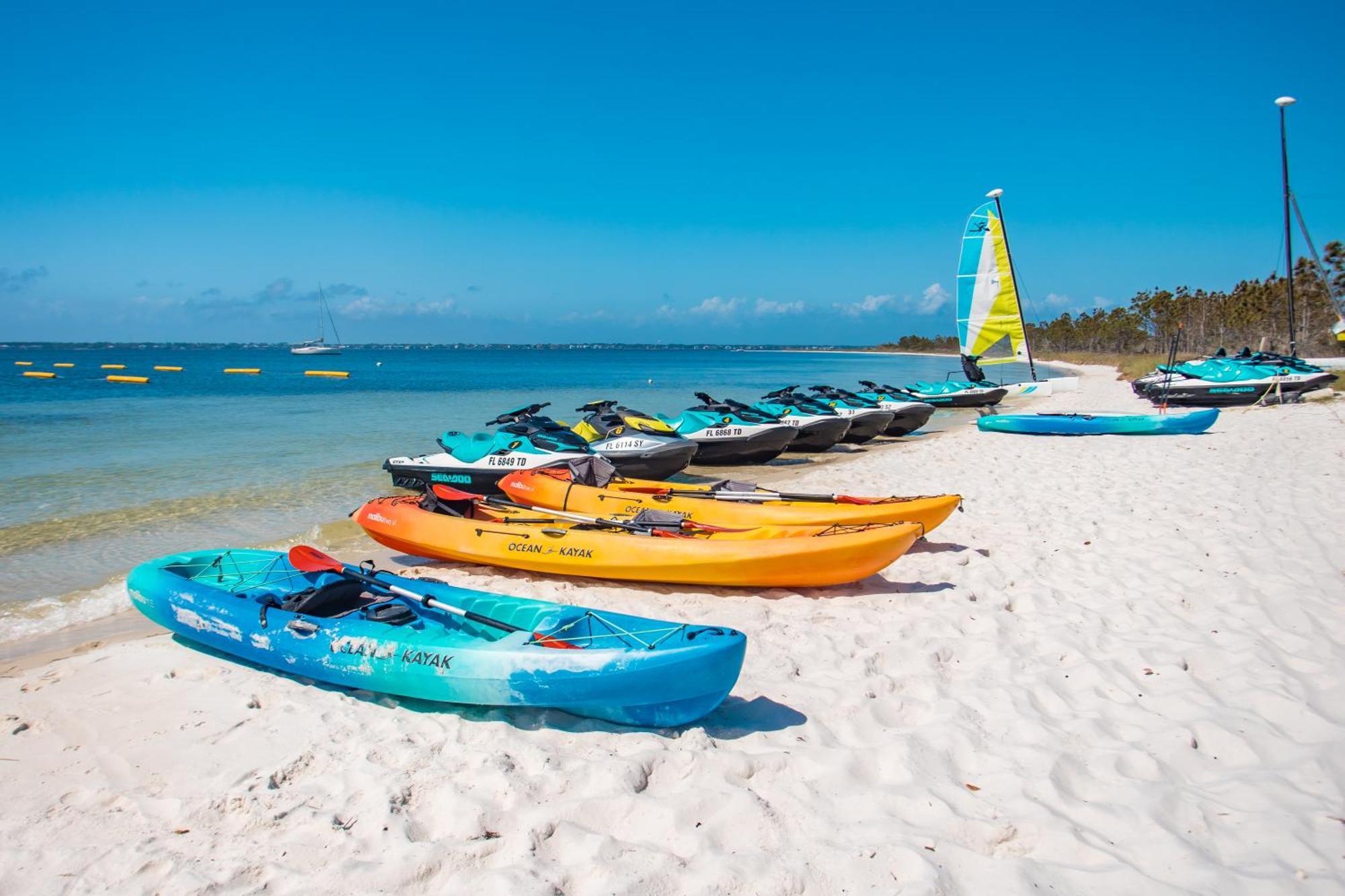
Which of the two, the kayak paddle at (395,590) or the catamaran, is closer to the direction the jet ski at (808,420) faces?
the kayak paddle

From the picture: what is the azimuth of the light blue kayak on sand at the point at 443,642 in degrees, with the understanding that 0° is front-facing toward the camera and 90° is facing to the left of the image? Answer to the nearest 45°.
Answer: approximately 315°

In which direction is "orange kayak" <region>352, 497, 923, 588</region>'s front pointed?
to the viewer's right

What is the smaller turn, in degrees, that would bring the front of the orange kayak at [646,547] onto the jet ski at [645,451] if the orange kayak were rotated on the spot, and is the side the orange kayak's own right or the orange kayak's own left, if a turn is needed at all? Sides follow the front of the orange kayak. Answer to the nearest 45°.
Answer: approximately 90° to the orange kayak's own left

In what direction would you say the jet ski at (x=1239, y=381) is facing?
to the viewer's right

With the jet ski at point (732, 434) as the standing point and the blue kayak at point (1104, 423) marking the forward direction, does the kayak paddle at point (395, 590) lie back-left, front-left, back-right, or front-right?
back-right
